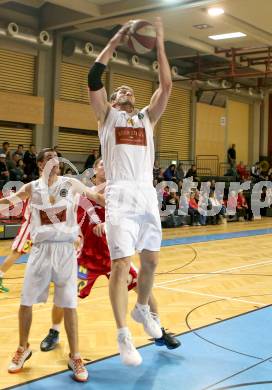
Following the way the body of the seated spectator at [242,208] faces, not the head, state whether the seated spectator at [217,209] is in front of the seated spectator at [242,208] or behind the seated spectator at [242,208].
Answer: in front

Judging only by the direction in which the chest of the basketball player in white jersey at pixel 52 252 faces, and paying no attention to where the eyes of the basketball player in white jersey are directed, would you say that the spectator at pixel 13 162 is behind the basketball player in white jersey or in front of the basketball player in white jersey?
behind

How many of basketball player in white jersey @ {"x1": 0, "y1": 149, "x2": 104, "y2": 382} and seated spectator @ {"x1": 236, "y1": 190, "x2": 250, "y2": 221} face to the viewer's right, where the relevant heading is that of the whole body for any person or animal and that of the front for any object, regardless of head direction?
0

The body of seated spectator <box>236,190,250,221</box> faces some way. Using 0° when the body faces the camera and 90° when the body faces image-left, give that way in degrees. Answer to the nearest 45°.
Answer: approximately 45°

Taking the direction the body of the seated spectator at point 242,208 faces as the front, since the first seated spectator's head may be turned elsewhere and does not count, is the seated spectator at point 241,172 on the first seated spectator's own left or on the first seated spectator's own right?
on the first seated spectator's own right

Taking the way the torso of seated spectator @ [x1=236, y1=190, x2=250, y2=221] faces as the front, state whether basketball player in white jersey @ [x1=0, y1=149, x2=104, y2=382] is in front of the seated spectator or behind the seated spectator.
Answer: in front

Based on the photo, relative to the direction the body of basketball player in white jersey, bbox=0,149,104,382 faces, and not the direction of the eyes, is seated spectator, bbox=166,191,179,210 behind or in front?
behind

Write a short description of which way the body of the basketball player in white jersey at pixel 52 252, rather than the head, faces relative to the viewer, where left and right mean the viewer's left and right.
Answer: facing the viewer
